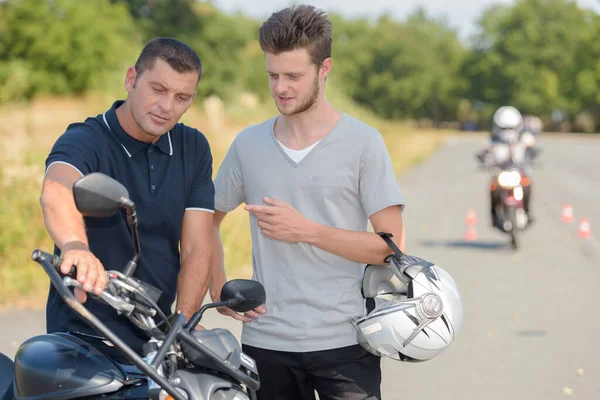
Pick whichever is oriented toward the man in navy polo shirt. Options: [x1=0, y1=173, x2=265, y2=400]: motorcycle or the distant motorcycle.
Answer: the distant motorcycle

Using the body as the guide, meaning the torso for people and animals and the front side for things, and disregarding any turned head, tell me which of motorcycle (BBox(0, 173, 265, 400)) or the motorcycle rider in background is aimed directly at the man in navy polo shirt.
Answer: the motorcycle rider in background

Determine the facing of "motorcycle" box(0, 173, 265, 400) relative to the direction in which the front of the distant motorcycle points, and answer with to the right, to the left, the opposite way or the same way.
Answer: to the left

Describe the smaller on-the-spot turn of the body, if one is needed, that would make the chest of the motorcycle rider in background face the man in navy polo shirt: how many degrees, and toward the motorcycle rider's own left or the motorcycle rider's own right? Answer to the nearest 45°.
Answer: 0° — they already face them

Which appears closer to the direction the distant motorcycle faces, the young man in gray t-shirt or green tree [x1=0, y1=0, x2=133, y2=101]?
the young man in gray t-shirt

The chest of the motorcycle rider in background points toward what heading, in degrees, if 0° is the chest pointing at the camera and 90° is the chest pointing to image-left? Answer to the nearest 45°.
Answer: approximately 0°

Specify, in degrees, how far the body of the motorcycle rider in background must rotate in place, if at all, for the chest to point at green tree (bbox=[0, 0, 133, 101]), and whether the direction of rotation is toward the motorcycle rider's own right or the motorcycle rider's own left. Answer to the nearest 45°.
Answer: approximately 135° to the motorcycle rider's own right

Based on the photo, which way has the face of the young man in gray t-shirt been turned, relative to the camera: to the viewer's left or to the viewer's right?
to the viewer's left

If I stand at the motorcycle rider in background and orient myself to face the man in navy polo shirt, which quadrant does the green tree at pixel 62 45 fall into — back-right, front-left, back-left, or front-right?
back-right
